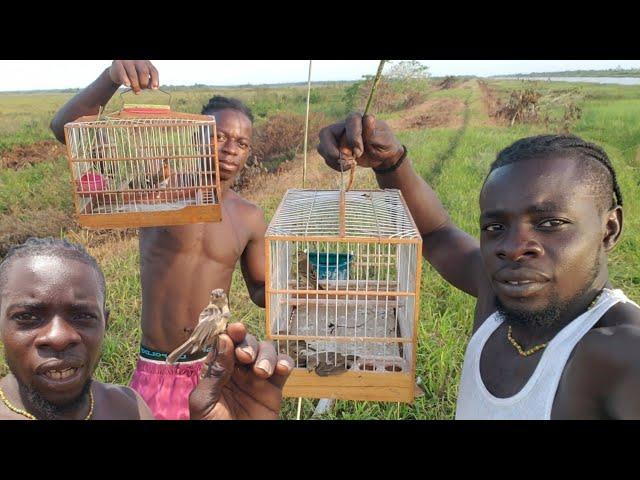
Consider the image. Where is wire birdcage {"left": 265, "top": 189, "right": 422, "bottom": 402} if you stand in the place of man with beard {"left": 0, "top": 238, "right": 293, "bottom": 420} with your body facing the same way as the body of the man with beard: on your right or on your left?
on your left

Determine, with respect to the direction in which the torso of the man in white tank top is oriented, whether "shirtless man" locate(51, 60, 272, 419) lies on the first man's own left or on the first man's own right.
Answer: on the first man's own right

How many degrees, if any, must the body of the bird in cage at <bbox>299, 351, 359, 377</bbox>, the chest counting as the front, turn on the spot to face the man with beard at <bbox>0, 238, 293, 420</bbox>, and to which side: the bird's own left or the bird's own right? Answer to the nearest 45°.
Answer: approximately 45° to the bird's own left

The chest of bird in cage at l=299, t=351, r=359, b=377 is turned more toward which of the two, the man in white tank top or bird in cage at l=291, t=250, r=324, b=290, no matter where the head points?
the bird in cage

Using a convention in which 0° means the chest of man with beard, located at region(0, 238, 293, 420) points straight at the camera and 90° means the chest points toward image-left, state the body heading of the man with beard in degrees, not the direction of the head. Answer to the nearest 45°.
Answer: approximately 0°

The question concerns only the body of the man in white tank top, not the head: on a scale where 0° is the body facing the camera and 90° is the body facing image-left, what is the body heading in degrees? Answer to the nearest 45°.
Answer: approximately 45°

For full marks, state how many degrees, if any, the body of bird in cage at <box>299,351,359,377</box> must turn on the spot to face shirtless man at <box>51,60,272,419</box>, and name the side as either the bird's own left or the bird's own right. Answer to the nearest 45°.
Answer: approximately 45° to the bird's own right

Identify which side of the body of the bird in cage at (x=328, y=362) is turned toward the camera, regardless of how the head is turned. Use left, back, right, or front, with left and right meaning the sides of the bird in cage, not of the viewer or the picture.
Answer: left

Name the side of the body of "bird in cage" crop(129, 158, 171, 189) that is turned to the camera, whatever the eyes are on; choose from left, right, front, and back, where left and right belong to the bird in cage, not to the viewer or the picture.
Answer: right

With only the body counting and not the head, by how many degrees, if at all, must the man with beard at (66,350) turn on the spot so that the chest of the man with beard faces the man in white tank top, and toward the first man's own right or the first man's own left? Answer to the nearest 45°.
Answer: approximately 90° to the first man's own left
